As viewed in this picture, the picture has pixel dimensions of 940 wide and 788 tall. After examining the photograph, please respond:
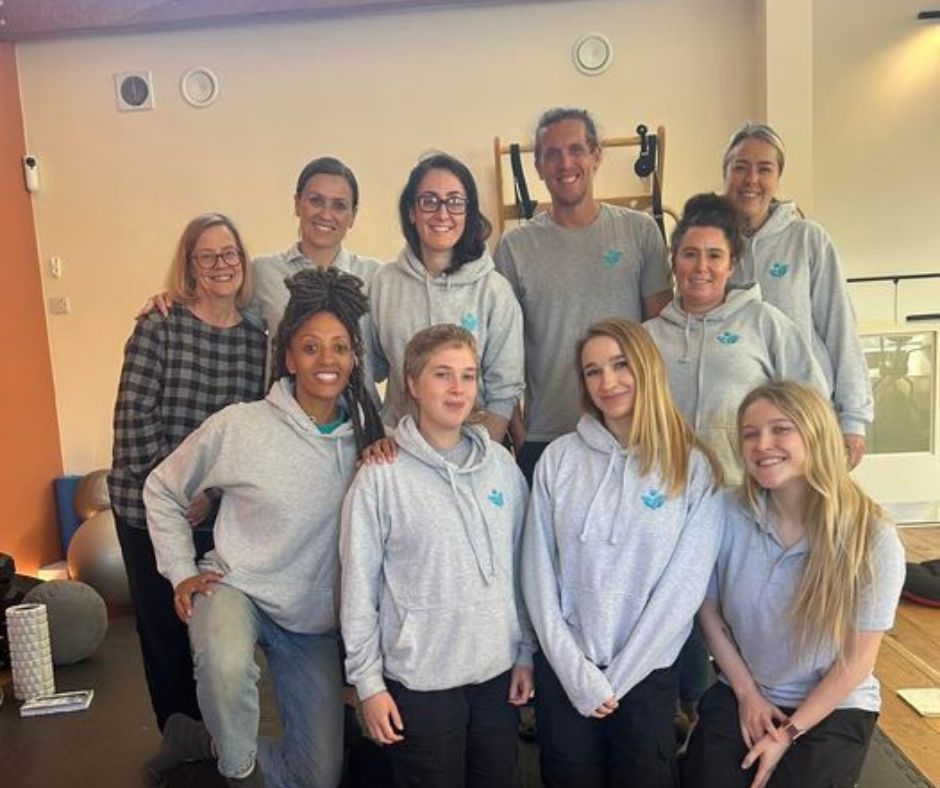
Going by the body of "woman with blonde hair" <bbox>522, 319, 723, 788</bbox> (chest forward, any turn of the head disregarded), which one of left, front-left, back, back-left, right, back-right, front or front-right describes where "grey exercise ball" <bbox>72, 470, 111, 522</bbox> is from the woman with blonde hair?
back-right

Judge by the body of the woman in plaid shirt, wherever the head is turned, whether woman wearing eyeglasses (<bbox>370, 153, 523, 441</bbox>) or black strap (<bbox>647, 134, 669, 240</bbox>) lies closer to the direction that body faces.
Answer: the woman wearing eyeglasses

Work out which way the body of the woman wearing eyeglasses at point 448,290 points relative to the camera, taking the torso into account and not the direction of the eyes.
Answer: toward the camera

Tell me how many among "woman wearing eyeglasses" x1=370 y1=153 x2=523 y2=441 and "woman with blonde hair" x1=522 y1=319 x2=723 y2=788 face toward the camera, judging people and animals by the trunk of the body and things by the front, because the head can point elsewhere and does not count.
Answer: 2

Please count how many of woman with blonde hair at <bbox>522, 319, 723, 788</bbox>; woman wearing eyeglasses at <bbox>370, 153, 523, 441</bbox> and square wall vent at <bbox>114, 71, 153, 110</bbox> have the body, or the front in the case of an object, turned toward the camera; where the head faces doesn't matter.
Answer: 3

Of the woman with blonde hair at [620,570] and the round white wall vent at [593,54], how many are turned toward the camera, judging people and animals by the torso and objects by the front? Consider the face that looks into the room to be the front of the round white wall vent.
2

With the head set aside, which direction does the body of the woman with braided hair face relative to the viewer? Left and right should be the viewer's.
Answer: facing the viewer and to the right of the viewer

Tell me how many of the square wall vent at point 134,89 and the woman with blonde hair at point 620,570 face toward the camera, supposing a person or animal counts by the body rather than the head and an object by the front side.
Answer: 2

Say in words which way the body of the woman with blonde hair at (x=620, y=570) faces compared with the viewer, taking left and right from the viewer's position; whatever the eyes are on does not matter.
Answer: facing the viewer

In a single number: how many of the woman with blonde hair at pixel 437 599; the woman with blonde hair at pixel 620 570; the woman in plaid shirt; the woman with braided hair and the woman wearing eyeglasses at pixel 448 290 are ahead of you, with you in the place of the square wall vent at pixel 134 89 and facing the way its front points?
5

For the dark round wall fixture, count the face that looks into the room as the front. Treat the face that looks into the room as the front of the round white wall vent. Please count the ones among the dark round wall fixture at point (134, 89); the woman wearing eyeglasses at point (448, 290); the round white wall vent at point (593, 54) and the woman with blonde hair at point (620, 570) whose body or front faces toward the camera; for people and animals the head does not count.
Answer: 4

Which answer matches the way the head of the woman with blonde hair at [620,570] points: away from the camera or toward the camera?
toward the camera

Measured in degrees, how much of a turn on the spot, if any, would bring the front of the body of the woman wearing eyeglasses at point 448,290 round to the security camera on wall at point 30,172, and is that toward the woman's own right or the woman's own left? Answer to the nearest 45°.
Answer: approximately 135° to the woman's own right

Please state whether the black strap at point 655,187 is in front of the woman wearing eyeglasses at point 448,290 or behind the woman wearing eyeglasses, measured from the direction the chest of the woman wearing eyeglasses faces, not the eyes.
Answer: behind

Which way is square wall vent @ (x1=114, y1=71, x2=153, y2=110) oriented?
toward the camera

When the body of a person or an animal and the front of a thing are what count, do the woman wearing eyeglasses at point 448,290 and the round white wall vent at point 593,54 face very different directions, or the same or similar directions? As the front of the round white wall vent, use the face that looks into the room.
same or similar directions

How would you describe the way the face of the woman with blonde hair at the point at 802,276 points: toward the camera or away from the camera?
toward the camera
